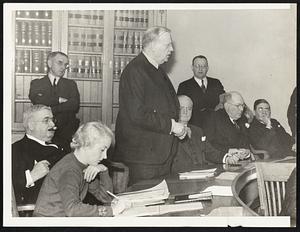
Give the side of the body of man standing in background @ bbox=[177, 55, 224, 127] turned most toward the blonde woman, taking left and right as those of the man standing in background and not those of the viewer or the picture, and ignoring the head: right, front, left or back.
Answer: front

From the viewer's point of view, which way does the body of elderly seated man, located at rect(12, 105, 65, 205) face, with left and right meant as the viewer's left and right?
facing to the right of the viewer

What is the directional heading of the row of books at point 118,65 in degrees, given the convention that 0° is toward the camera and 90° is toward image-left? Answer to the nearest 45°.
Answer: approximately 0°

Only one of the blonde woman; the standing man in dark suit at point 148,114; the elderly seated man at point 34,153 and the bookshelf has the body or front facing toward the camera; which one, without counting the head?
the bookshelf

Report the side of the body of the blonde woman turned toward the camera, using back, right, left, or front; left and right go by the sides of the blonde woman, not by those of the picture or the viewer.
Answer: right
